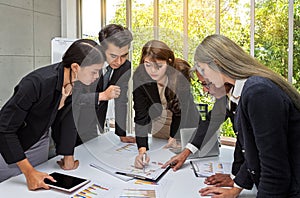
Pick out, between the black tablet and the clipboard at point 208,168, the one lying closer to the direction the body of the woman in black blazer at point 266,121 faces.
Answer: the black tablet

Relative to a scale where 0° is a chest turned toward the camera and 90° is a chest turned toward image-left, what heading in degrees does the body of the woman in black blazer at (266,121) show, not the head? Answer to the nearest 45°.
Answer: approximately 90°

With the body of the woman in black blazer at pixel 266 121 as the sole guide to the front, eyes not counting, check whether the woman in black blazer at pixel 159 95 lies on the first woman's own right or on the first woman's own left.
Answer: on the first woman's own right

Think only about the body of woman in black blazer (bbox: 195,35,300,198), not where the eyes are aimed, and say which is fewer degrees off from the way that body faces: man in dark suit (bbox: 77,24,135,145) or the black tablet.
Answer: the black tablet

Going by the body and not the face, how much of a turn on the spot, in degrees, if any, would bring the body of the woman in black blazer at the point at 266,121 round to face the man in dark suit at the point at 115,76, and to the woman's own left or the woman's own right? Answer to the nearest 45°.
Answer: approximately 45° to the woman's own right
